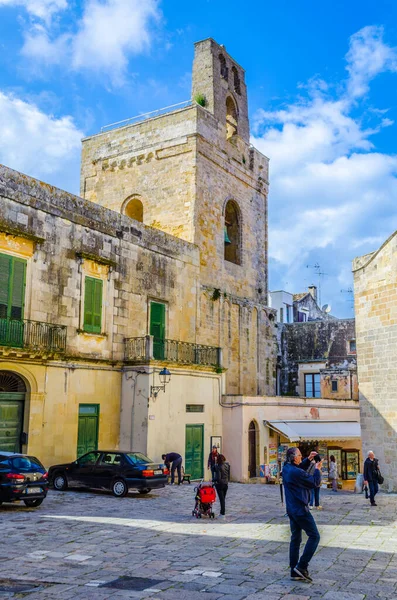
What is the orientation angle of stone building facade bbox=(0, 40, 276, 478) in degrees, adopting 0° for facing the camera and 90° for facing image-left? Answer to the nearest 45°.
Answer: approximately 315°

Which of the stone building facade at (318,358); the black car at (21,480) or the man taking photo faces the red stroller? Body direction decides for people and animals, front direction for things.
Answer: the stone building facade

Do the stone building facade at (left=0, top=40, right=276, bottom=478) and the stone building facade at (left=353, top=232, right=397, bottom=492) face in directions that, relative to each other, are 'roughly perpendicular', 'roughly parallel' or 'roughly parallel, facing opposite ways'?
roughly perpendicular

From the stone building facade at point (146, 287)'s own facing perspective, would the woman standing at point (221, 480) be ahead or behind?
ahead

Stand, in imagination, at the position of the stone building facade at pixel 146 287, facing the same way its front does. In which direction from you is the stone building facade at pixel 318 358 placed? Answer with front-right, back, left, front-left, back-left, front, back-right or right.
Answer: left

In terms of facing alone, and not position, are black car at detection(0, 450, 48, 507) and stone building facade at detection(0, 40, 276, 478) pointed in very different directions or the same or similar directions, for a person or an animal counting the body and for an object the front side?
very different directions

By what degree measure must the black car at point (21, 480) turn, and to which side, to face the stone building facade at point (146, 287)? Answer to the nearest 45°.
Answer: approximately 90° to its right

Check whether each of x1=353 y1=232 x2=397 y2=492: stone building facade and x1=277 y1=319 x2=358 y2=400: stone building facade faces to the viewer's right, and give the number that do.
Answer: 0

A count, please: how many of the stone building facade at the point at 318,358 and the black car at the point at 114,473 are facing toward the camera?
1
